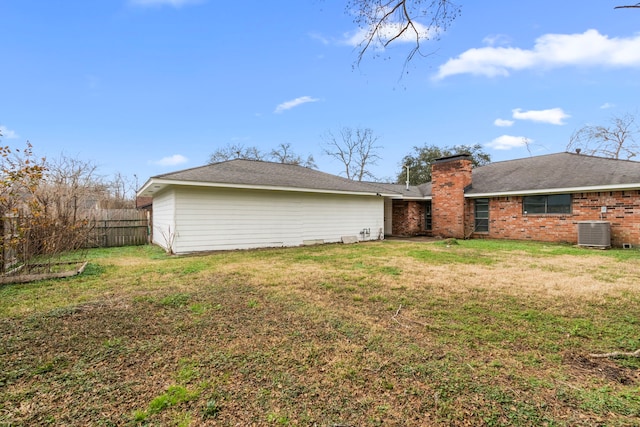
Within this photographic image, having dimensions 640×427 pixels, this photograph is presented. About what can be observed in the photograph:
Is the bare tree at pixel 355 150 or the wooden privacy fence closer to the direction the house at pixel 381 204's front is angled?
the bare tree

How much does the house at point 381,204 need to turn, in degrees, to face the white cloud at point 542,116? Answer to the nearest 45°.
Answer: approximately 45° to its right

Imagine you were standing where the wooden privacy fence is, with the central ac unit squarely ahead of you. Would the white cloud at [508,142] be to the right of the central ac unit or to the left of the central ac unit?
left

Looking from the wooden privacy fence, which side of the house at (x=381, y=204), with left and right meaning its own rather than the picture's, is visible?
left

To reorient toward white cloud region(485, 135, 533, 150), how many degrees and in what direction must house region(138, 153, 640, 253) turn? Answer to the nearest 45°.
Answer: approximately 45° to its right

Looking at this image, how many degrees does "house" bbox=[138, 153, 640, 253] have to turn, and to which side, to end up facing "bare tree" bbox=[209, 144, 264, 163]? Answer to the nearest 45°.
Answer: approximately 45° to its left

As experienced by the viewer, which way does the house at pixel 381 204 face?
facing away from the viewer

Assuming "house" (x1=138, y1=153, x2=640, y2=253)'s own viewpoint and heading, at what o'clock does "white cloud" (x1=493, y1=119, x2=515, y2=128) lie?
The white cloud is roughly at 1 o'clock from the house.
